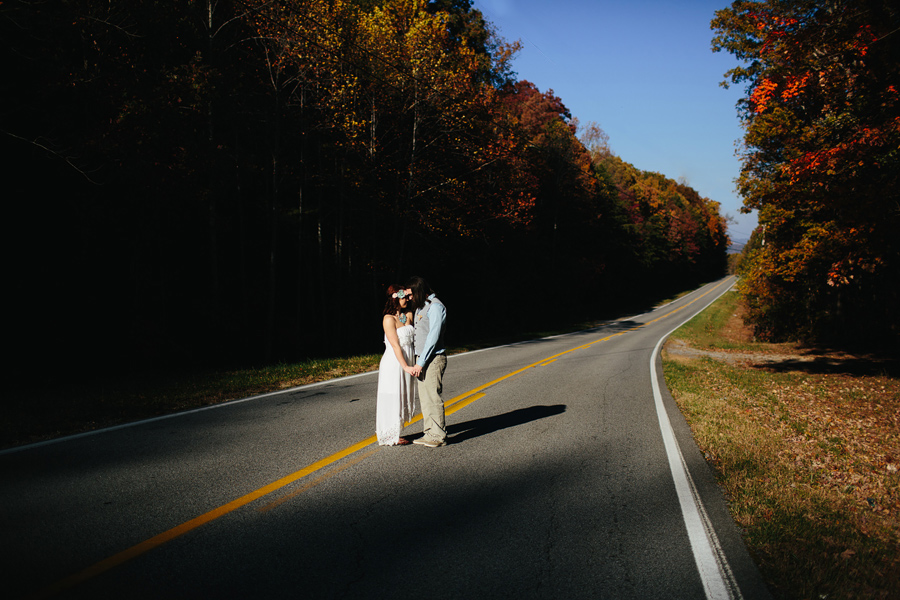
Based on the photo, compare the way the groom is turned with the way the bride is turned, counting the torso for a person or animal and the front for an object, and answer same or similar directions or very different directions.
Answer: very different directions

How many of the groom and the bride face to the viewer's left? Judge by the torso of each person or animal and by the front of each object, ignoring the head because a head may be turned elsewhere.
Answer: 1

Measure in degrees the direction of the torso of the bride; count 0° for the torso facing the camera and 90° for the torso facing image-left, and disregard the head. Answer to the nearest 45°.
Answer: approximately 270°

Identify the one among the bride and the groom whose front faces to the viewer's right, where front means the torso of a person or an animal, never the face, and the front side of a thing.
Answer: the bride

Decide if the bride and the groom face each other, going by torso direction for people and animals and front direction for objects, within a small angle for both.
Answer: yes

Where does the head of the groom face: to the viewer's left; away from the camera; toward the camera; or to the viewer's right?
to the viewer's left

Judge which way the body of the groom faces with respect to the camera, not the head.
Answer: to the viewer's left

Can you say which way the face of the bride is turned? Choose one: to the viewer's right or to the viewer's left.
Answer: to the viewer's right

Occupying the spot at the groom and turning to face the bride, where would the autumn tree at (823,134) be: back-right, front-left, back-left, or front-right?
back-right
